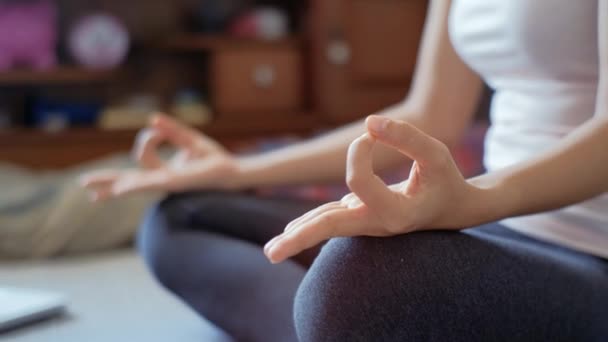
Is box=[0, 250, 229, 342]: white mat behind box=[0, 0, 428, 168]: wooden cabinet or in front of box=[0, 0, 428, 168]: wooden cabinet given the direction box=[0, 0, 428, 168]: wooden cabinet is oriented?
in front

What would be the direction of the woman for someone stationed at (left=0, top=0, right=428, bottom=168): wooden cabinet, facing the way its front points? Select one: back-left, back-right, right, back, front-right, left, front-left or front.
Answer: front

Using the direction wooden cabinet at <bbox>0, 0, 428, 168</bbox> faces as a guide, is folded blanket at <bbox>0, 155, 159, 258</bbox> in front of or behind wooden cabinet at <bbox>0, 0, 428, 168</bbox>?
in front

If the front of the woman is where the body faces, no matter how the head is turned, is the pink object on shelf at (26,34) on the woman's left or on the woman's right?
on the woman's right

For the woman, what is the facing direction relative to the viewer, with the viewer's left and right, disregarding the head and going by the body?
facing the viewer and to the left of the viewer

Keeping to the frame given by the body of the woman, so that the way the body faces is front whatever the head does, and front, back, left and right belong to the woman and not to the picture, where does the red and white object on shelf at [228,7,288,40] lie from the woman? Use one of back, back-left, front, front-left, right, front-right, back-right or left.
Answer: back-right

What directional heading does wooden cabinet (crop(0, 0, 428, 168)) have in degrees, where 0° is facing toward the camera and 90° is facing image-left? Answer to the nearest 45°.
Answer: approximately 0°

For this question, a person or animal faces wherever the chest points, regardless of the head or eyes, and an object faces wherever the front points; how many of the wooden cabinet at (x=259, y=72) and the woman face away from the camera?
0

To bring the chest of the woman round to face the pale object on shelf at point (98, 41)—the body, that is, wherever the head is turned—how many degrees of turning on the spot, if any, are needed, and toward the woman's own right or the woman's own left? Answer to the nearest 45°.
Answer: approximately 90° to the woman's own right
